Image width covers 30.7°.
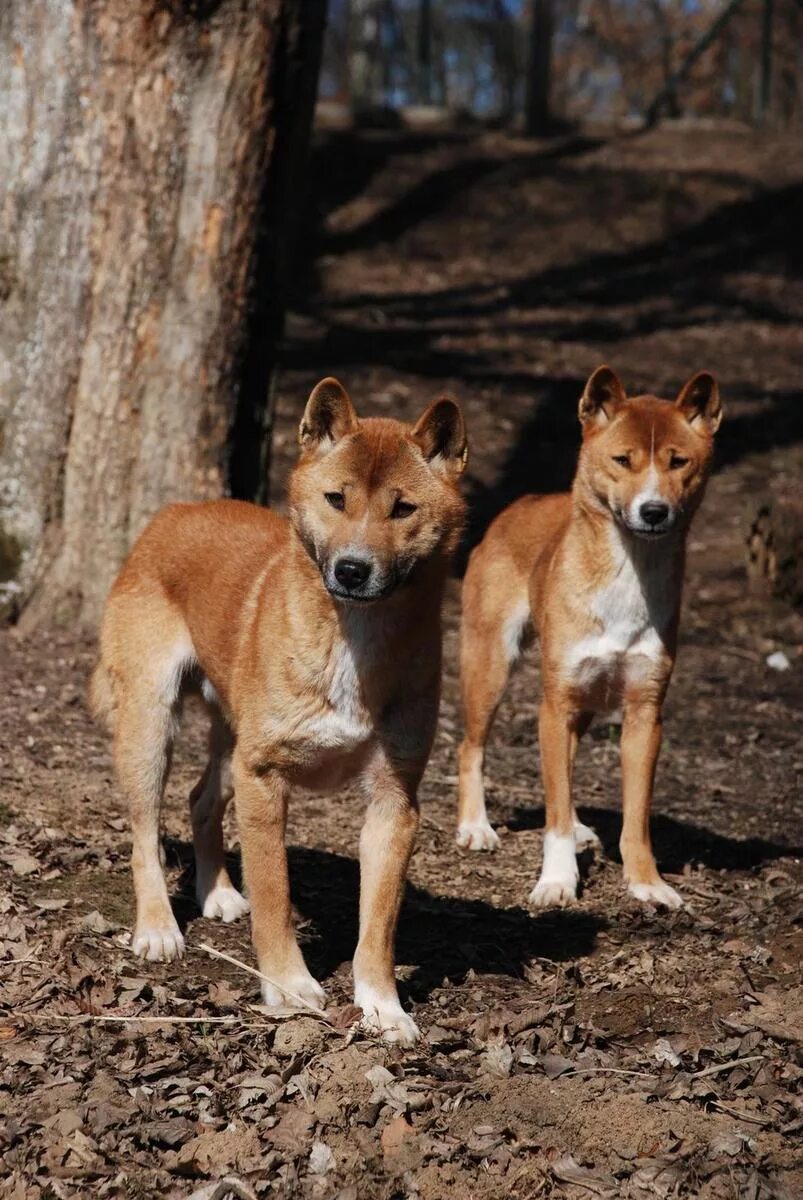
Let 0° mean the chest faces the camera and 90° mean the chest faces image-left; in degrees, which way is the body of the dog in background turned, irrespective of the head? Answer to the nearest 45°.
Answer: approximately 315°

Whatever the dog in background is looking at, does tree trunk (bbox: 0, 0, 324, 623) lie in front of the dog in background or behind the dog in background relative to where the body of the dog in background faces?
behind

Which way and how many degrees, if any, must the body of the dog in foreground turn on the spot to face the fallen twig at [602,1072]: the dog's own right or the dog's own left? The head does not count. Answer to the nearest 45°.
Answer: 0° — it already faces it

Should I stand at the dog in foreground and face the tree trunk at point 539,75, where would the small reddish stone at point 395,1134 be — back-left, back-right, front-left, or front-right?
back-right

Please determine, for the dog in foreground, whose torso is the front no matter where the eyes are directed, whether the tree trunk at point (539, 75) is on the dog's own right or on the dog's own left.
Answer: on the dog's own left

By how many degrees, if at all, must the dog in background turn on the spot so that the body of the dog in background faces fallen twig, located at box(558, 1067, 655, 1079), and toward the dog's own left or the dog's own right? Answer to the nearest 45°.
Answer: approximately 45° to the dog's own right

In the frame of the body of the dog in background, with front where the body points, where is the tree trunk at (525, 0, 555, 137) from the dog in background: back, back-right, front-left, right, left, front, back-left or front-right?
back-left

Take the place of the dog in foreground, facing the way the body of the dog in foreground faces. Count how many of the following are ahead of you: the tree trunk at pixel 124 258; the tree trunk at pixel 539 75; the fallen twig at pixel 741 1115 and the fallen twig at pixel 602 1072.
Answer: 2

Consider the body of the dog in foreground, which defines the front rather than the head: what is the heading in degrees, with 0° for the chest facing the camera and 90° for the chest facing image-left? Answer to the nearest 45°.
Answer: approximately 315°
